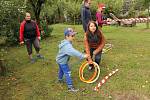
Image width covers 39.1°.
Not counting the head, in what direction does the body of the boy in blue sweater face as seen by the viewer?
to the viewer's right
